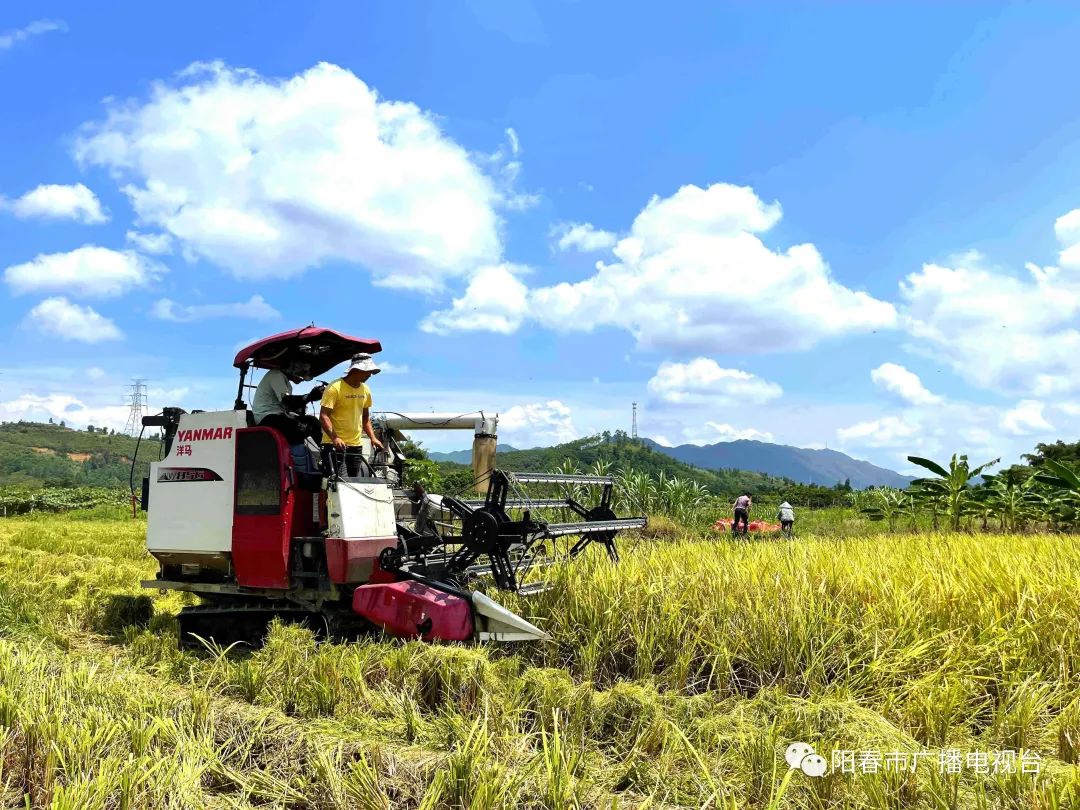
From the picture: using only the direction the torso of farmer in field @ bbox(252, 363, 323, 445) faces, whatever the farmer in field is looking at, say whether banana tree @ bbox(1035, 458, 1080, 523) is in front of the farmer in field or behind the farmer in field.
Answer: in front

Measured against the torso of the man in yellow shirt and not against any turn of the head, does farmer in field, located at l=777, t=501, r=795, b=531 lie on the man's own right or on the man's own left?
on the man's own left

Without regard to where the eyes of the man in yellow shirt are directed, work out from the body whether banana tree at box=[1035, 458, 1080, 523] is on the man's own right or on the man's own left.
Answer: on the man's own left

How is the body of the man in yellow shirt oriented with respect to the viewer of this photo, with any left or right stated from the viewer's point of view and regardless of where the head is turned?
facing the viewer and to the right of the viewer

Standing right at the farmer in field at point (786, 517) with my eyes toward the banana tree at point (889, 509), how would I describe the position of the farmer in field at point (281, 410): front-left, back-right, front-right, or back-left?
back-right

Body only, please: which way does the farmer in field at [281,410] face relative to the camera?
to the viewer's right

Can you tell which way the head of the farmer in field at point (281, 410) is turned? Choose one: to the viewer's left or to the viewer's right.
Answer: to the viewer's right
